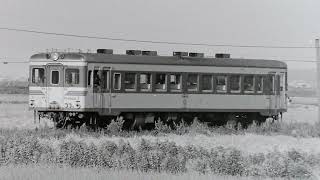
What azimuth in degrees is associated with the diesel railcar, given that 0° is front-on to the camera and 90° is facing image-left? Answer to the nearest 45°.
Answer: approximately 45°
